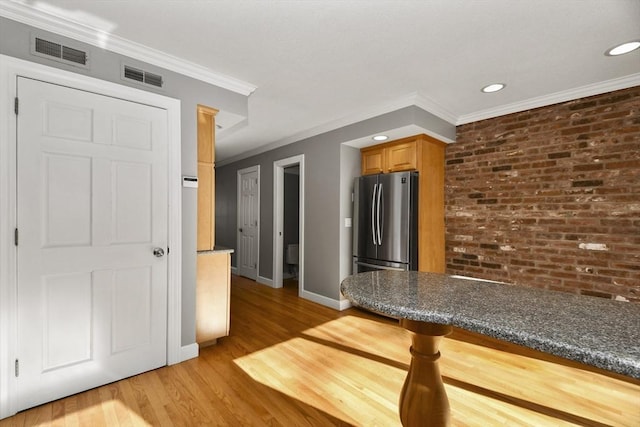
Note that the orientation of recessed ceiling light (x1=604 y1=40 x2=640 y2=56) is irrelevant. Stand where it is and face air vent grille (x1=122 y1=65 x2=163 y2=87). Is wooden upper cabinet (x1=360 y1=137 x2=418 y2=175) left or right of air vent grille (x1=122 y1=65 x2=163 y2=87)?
right

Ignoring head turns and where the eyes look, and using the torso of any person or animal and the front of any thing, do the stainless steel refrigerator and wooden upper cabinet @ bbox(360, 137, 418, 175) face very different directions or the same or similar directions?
same or similar directions

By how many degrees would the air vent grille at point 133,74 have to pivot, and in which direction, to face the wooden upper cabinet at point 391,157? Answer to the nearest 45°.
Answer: approximately 45° to its left

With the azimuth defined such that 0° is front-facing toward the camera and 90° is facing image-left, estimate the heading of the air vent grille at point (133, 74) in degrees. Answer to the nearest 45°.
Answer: approximately 315°

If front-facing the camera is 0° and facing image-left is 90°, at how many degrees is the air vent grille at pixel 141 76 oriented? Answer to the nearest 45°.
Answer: approximately 315°

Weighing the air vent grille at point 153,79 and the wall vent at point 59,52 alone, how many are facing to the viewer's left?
0

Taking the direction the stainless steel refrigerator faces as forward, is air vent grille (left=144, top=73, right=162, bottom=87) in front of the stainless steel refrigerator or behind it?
in front

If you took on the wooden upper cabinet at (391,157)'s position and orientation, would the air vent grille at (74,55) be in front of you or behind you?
in front

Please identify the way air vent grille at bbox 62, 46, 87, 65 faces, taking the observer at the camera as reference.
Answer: facing the viewer and to the right of the viewer

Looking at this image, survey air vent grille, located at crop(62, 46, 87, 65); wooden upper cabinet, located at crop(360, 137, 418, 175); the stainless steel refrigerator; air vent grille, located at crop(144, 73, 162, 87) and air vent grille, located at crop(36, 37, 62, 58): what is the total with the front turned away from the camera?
0

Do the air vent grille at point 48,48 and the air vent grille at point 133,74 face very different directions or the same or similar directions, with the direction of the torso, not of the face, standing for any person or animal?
same or similar directions
